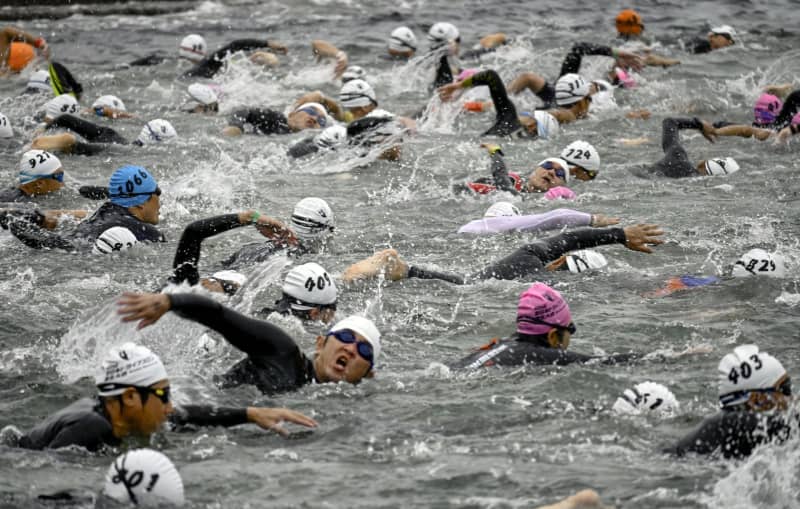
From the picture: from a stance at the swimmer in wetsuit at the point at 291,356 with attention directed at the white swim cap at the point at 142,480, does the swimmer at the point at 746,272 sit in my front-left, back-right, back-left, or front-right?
back-left

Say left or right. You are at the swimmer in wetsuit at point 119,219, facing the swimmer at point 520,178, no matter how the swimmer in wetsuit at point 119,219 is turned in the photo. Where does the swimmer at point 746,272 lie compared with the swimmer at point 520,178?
right

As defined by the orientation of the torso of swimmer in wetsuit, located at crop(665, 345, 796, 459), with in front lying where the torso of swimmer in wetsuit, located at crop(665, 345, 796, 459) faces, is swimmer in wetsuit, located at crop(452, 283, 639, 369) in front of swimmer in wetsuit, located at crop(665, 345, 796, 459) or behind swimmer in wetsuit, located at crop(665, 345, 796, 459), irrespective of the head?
behind

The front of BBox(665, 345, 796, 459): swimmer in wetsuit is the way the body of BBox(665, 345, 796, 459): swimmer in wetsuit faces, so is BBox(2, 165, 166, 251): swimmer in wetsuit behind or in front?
behind
